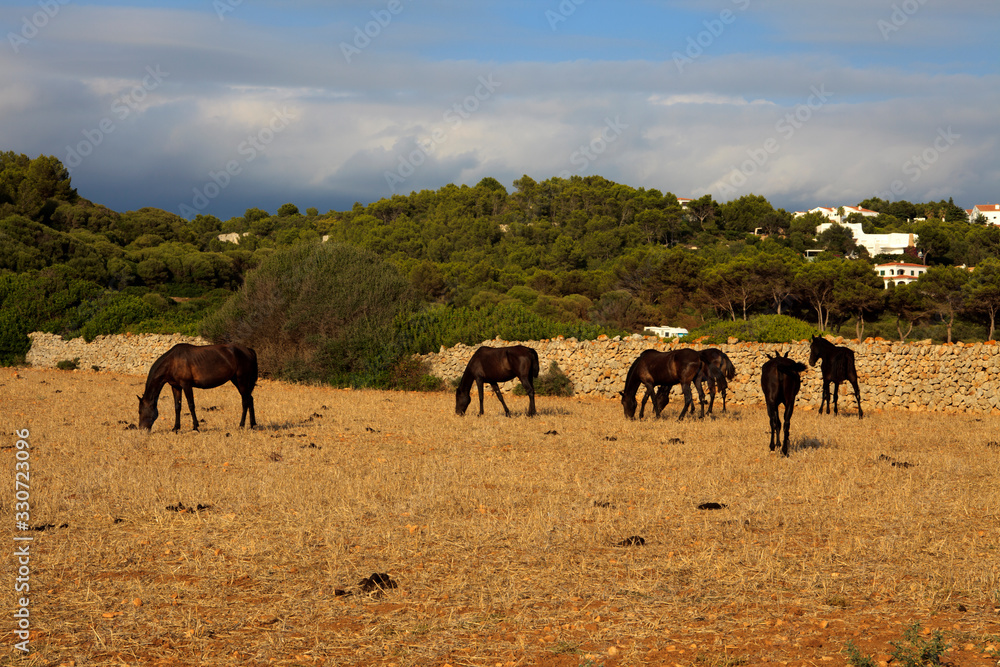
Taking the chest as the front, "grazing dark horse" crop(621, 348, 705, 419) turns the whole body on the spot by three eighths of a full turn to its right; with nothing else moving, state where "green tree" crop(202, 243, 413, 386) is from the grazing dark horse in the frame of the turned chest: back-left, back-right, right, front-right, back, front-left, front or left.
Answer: left

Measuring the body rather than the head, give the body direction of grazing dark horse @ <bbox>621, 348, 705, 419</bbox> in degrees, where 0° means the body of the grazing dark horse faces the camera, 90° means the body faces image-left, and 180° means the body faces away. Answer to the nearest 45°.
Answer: approximately 90°

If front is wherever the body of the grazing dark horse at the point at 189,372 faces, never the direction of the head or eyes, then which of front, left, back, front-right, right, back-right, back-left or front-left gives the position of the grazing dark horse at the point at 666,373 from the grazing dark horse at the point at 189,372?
back

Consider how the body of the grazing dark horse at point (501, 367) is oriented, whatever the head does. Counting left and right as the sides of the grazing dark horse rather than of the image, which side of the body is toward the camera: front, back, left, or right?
left

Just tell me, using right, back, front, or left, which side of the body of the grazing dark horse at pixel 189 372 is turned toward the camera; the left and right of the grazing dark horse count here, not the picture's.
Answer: left

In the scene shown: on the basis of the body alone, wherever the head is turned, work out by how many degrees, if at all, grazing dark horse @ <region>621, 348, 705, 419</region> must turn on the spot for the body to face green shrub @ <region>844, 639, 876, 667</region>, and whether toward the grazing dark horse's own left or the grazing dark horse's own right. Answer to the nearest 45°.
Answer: approximately 90° to the grazing dark horse's own left

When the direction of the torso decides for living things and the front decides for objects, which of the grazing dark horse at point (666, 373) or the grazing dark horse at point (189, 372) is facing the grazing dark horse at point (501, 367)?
the grazing dark horse at point (666, 373)

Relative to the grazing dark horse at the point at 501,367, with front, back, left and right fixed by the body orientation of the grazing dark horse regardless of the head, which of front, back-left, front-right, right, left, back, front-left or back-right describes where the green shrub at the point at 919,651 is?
left

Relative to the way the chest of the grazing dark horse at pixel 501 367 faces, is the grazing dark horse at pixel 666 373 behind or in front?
behind

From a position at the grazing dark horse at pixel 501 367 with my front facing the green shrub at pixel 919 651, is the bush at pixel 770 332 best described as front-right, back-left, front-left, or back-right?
back-left
